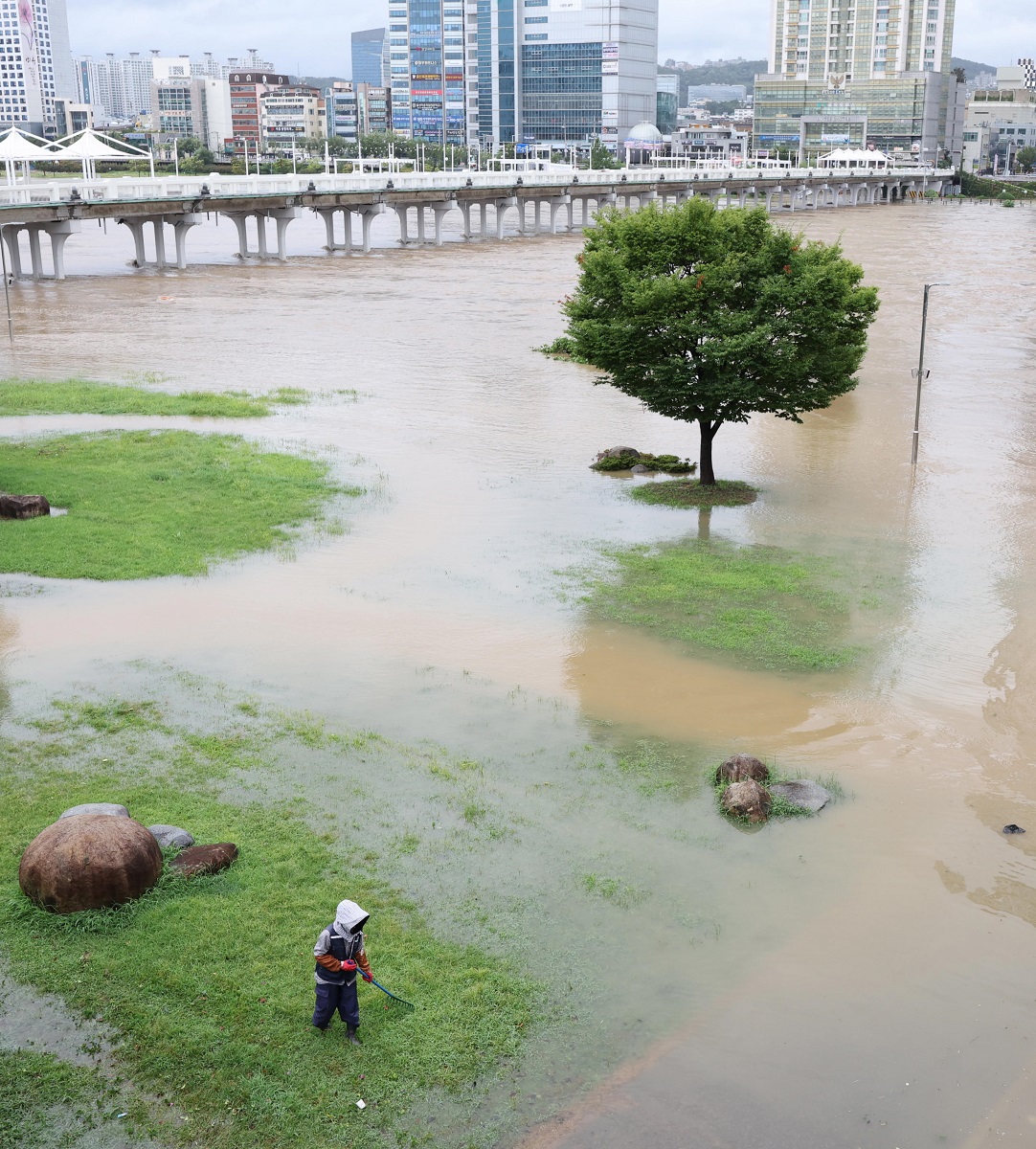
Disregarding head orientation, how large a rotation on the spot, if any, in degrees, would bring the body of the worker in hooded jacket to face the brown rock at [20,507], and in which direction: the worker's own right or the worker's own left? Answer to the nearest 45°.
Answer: approximately 135° to the worker's own left

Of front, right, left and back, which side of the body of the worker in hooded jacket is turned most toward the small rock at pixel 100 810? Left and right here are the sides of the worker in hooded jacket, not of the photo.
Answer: back

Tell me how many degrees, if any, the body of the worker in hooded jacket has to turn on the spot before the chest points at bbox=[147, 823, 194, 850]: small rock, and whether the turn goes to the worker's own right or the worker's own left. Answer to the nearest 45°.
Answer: approximately 180°

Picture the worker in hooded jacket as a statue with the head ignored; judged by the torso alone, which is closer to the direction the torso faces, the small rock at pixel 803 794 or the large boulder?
the small rock

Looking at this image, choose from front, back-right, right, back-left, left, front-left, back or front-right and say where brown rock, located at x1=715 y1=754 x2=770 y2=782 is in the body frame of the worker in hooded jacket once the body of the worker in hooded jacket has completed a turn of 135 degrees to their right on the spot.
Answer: back-right

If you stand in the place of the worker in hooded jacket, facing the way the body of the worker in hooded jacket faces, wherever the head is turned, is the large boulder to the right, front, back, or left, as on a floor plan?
back

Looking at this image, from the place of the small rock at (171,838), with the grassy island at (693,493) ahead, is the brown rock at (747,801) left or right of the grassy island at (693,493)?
right

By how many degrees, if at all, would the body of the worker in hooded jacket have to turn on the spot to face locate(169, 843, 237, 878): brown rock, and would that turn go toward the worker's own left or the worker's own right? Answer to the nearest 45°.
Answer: approximately 180°

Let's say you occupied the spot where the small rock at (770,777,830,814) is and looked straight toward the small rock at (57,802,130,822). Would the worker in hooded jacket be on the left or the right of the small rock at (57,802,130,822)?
left

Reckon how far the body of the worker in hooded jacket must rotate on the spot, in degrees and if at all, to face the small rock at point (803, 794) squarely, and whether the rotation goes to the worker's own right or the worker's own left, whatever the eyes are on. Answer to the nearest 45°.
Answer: approximately 90° to the worker's own left
